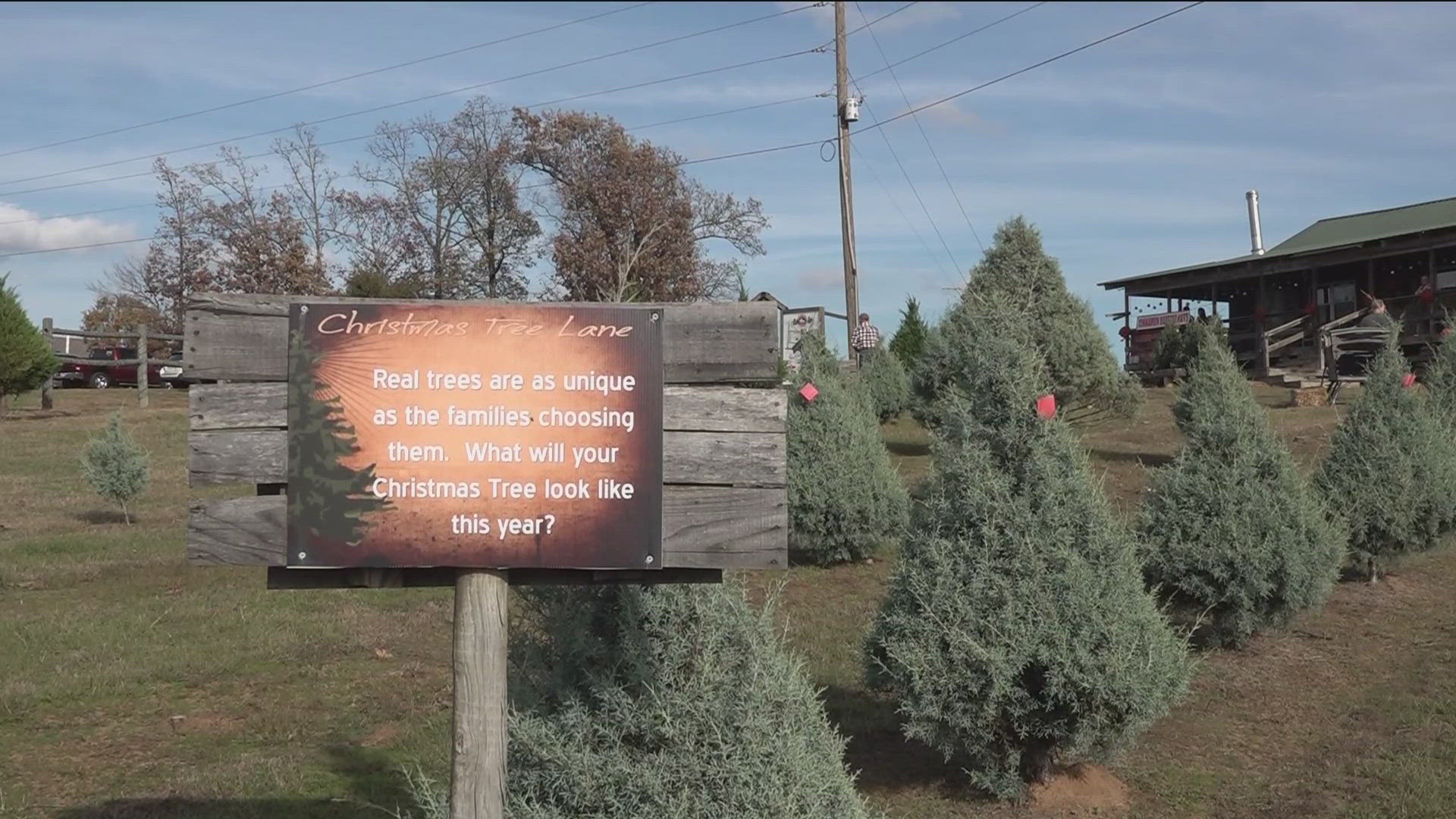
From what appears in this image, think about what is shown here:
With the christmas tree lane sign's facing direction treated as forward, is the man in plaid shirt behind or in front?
behind

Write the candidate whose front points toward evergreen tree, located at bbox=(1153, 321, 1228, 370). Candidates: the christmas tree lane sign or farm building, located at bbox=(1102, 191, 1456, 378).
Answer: the farm building

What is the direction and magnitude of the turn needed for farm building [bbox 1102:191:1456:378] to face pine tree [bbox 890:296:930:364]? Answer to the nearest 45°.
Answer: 0° — it already faces it

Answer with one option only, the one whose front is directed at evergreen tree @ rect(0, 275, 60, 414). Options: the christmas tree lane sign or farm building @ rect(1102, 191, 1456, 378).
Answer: the farm building

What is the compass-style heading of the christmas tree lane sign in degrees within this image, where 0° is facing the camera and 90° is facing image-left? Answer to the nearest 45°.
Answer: approximately 0°

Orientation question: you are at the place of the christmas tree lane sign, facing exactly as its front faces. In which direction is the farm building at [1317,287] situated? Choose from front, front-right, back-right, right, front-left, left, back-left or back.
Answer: back-left

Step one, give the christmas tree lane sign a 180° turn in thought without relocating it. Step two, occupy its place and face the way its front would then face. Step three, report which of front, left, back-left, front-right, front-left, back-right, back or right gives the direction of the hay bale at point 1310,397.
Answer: front-right

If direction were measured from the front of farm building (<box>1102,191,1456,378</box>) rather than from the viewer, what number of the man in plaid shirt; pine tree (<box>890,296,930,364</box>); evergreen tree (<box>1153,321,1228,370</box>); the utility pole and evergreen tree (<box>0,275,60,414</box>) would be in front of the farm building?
5

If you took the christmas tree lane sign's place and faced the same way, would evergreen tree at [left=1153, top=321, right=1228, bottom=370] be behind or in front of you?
behind

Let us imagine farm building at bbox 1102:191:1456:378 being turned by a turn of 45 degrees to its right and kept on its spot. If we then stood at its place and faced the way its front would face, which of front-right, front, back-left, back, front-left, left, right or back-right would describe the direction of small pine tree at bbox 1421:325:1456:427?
left

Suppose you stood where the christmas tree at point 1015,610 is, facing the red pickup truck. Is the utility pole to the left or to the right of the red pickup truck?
right

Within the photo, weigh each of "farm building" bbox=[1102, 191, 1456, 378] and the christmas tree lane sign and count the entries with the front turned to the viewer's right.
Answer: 0
